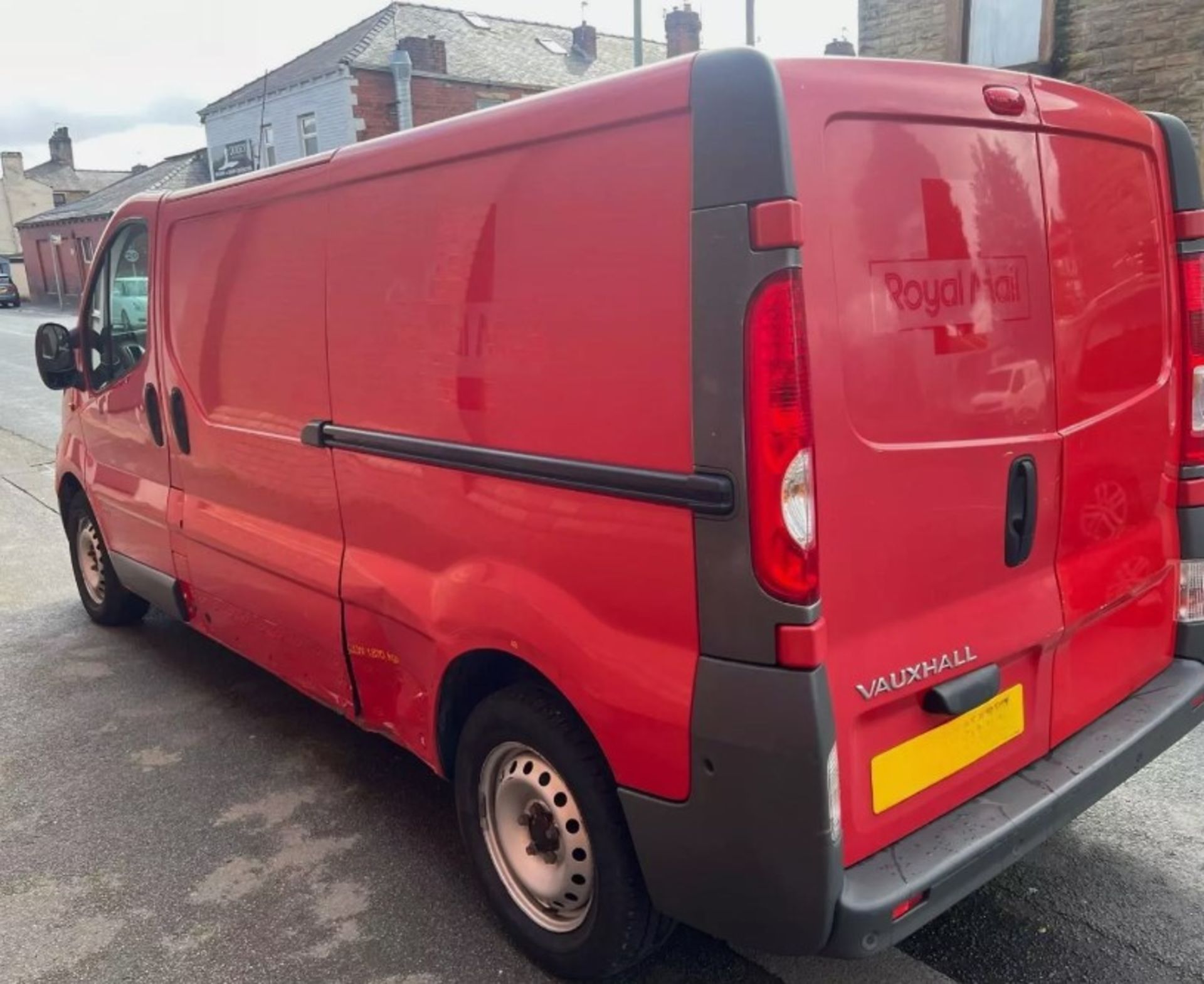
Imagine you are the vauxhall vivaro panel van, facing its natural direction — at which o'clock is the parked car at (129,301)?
The parked car is roughly at 12 o'clock from the vauxhall vivaro panel van.

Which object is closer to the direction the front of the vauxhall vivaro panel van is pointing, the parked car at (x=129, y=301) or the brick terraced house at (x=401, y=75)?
the parked car

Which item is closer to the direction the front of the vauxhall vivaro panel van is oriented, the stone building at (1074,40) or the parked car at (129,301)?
the parked car

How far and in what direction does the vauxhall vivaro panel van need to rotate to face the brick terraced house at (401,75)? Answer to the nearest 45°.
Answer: approximately 45° to its right

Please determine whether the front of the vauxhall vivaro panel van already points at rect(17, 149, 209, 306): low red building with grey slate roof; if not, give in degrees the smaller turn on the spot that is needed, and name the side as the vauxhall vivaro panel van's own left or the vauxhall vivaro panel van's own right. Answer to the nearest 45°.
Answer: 0° — it already faces it

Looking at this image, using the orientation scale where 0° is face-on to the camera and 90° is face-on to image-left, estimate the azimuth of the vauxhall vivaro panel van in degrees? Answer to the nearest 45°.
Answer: approximately 135°

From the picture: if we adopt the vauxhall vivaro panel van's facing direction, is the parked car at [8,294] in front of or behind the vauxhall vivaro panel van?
in front

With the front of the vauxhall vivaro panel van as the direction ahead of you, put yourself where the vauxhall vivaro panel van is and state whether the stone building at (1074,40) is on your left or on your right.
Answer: on your right

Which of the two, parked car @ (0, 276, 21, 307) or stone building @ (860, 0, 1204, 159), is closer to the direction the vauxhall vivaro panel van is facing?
the parked car
